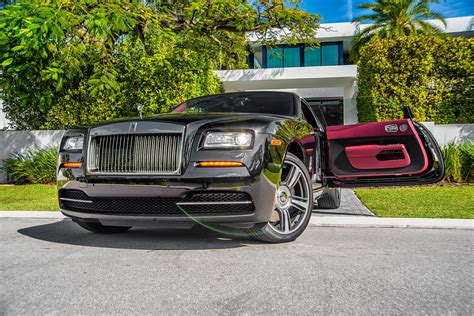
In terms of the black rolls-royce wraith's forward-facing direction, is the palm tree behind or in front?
behind

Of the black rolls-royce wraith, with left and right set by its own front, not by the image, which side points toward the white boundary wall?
back

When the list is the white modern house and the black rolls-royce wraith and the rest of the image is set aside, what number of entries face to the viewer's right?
0

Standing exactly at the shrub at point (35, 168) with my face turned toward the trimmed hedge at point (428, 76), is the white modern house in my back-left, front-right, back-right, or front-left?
front-left

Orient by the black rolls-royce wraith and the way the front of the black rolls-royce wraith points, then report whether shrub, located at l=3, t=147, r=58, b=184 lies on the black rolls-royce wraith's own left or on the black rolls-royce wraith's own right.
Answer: on the black rolls-royce wraith's own right

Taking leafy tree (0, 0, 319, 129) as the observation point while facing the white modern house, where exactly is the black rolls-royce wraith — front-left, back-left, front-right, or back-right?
back-right

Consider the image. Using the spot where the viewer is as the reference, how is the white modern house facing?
facing the viewer

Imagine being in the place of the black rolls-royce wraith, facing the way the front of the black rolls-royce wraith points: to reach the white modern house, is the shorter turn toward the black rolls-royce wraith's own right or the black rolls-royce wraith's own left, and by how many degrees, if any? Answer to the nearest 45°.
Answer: approximately 135° to the black rolls-royce wraith's own right

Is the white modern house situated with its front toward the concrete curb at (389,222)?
yes

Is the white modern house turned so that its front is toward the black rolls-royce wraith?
yes
